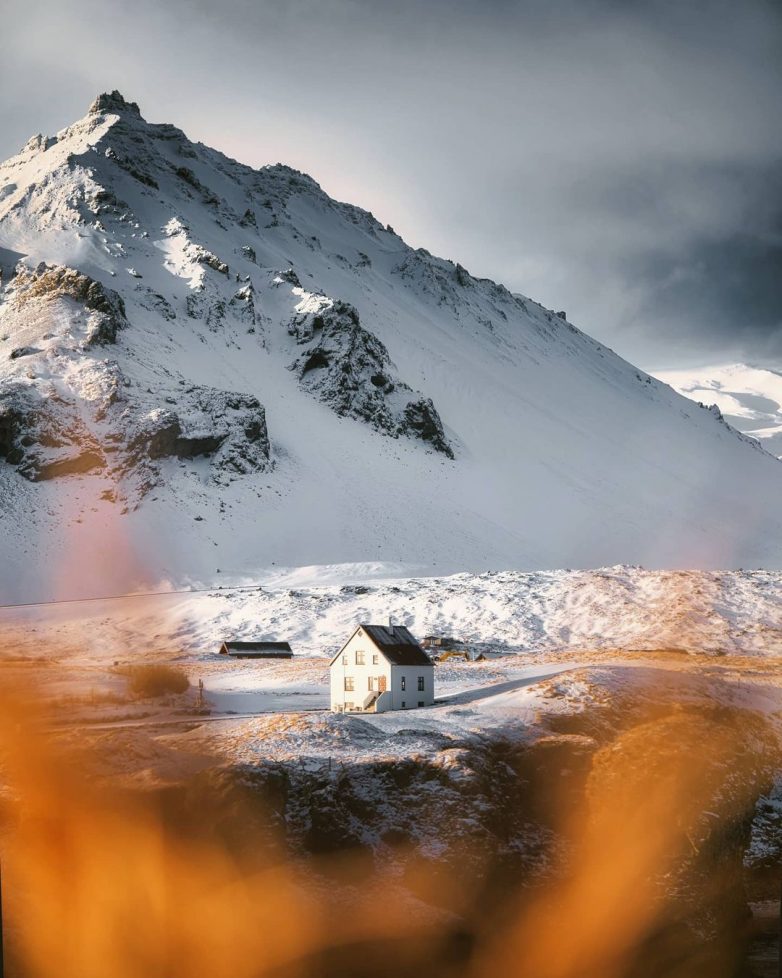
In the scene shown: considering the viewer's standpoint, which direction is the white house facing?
facing the viewer and to the left of the viewer
